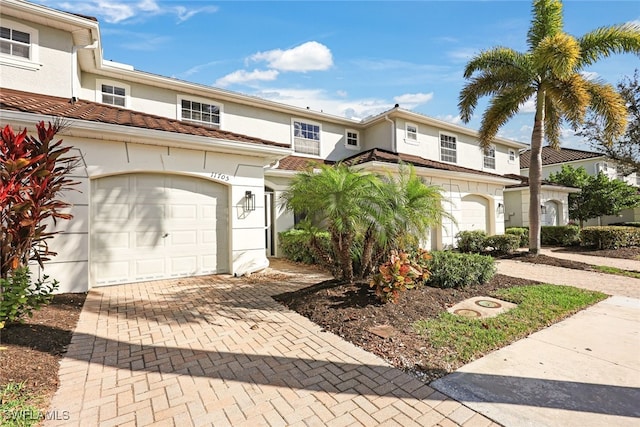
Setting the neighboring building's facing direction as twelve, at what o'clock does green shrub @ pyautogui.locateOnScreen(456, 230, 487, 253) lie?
The green shrub is roughly at 2 o'clock from the neighboring building.

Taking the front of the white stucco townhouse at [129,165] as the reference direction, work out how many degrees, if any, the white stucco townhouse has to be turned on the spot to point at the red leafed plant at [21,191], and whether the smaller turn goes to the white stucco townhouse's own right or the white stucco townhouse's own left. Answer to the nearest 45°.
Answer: approximately 45° to the white stucco townhouse's own right

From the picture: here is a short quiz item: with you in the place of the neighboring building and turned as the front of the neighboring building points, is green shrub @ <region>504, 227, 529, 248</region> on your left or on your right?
on your right

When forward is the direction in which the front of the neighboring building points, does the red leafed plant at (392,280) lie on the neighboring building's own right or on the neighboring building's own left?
on the neighboring building's own right

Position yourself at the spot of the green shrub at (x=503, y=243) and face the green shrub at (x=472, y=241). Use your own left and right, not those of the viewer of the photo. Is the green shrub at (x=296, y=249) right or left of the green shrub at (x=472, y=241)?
left
